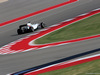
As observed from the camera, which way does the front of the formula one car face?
facing away from the viewer and to the right of the viewer
